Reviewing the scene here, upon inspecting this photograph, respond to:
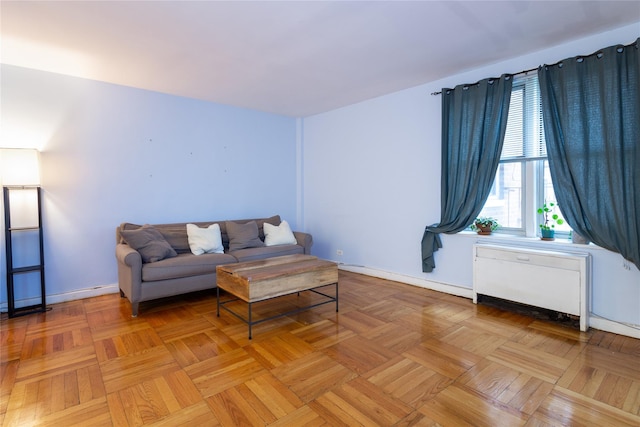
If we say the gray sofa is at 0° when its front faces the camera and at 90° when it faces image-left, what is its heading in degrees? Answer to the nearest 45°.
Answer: approximately 315°

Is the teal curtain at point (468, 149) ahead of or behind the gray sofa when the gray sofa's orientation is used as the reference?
ahead

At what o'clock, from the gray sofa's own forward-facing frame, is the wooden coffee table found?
The wooden coffee table is roughly at 12 o'clock from the gray sofa.

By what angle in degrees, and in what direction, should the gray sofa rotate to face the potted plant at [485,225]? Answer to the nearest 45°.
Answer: approximately 45° to its left

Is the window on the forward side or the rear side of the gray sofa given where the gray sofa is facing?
on the forward side
